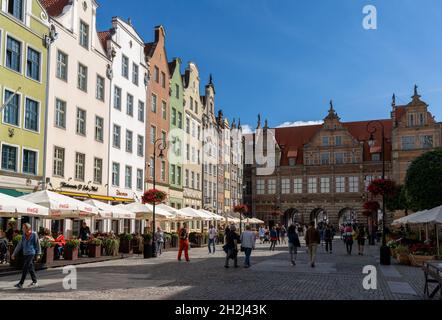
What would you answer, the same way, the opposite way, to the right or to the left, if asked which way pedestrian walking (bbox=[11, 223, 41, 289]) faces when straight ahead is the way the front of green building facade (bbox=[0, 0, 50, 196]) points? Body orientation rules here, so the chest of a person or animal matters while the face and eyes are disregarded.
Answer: to the right

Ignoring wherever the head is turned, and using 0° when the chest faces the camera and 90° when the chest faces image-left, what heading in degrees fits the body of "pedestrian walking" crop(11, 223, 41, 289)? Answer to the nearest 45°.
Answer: approximately 45°

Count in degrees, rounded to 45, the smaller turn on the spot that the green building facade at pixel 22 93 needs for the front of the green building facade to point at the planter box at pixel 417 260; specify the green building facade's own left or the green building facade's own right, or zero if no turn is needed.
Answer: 0° — it already faces it

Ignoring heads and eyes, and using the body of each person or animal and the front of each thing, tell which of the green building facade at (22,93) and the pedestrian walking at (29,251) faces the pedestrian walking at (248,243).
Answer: the green building facade

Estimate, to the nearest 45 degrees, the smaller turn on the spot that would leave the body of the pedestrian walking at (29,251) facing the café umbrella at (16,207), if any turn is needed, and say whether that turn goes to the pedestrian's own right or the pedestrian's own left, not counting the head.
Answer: approximately 135° to the pedestrian's own right
